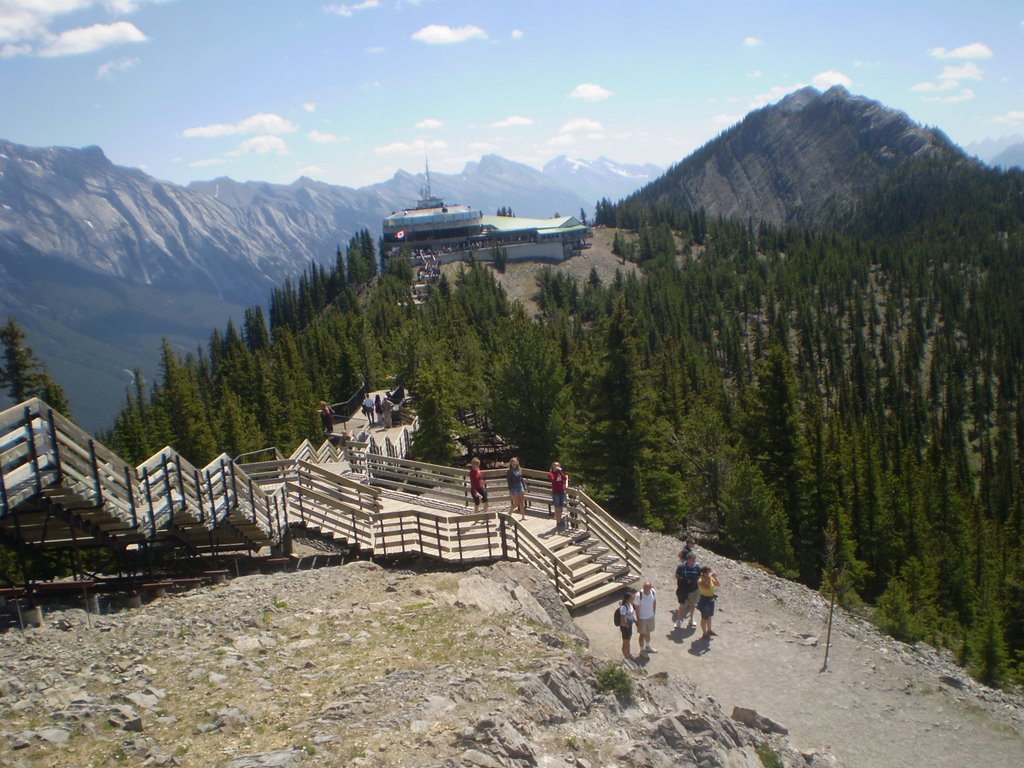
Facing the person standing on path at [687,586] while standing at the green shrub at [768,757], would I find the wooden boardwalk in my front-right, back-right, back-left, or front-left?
front-left

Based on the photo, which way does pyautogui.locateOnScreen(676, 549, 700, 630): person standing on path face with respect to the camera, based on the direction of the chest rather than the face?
toward the camera

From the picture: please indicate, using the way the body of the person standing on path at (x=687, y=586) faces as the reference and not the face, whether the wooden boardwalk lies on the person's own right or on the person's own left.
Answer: on the person's own right

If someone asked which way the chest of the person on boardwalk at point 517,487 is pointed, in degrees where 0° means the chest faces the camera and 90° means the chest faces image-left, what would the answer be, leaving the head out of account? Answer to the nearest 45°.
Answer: approximately 315°

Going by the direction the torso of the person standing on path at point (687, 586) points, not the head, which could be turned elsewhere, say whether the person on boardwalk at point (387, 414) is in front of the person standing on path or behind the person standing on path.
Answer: behind

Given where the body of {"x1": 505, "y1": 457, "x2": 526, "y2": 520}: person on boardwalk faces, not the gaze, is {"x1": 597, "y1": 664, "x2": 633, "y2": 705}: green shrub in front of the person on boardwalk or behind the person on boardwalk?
in front

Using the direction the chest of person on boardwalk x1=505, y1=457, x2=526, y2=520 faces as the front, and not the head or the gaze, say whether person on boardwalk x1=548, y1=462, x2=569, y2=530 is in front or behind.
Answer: in front

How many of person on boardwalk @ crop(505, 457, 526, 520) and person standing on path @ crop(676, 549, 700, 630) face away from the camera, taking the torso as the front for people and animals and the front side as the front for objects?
0

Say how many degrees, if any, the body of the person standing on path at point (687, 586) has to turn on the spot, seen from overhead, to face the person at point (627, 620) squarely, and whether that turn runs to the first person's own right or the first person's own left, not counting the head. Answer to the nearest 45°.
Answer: approximately 45° to the first person's own right

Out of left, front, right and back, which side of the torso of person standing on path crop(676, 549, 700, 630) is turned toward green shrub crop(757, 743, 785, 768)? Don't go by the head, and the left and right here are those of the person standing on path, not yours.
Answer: front

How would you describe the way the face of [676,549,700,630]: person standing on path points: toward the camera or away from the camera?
toward the camera

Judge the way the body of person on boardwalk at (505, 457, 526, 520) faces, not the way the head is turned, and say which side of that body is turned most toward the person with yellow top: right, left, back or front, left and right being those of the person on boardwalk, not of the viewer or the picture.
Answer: front

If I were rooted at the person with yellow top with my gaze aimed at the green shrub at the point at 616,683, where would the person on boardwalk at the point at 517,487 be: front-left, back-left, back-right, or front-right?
back-right

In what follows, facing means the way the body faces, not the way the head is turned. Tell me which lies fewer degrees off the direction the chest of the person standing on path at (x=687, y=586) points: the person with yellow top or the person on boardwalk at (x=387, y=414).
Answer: the person with yellow top
